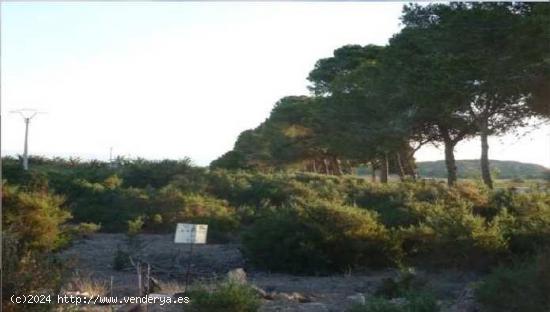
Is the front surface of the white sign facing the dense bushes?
no

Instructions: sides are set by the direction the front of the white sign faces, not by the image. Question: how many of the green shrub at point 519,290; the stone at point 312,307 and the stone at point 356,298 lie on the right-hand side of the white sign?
0

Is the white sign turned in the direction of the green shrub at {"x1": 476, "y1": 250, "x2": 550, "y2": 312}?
no

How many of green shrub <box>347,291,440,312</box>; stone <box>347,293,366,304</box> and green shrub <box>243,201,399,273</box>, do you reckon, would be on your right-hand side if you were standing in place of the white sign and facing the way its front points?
0

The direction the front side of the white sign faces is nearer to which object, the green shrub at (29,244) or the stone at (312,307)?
the stone

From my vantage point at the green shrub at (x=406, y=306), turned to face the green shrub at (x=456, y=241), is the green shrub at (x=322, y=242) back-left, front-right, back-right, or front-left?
front-left

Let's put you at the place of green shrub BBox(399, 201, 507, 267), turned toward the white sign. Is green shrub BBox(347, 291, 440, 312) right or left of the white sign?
left

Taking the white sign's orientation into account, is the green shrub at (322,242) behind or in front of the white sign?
behind

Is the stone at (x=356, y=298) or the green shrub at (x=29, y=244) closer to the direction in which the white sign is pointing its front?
the stone

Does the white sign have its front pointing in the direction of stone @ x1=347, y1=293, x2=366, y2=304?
no

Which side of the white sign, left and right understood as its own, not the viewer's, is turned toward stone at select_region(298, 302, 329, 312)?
front

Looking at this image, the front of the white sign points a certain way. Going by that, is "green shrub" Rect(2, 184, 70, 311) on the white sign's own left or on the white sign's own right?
on the white sign's own right

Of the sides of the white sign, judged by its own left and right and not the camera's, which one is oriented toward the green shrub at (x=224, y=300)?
front

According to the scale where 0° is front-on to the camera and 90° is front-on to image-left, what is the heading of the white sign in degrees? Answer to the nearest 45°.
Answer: approximately 0°
